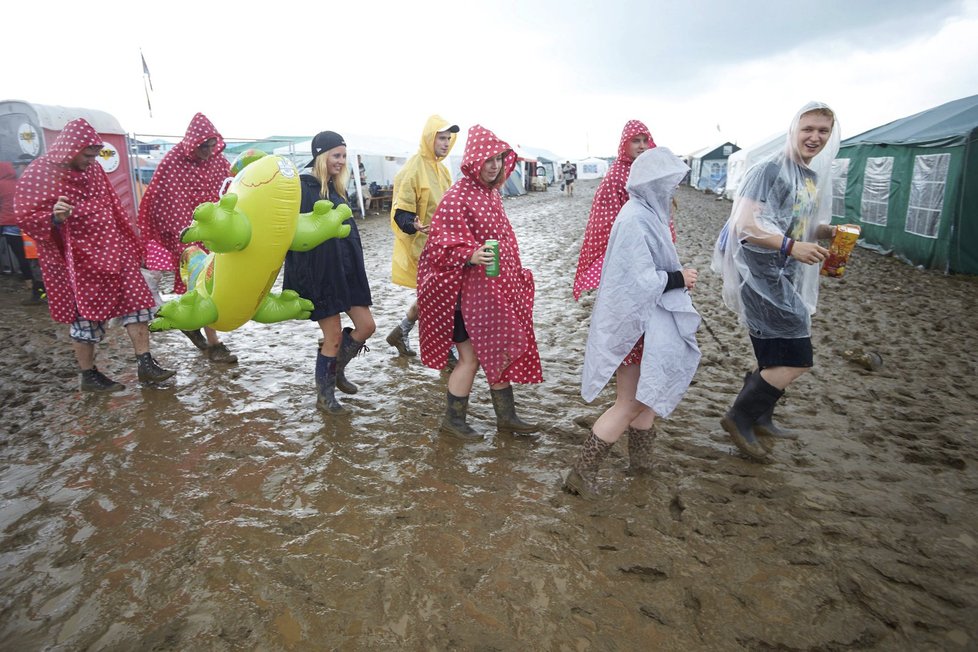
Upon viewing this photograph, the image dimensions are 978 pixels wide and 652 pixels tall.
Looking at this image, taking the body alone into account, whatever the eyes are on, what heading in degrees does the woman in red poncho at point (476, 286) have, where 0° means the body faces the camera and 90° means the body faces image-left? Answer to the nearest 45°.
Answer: approximately 315°

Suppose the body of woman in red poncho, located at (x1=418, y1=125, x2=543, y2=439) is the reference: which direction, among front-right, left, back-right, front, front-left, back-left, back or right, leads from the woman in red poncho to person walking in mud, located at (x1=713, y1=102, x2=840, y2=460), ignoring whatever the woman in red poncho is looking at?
front-left

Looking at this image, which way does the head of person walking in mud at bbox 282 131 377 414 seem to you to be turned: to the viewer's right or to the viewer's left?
to the viewer's right

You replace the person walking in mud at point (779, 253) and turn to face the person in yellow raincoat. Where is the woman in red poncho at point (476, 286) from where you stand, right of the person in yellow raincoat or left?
left

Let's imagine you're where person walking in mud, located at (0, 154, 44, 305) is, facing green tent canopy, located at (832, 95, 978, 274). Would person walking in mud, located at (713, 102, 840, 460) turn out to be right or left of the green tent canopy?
right
